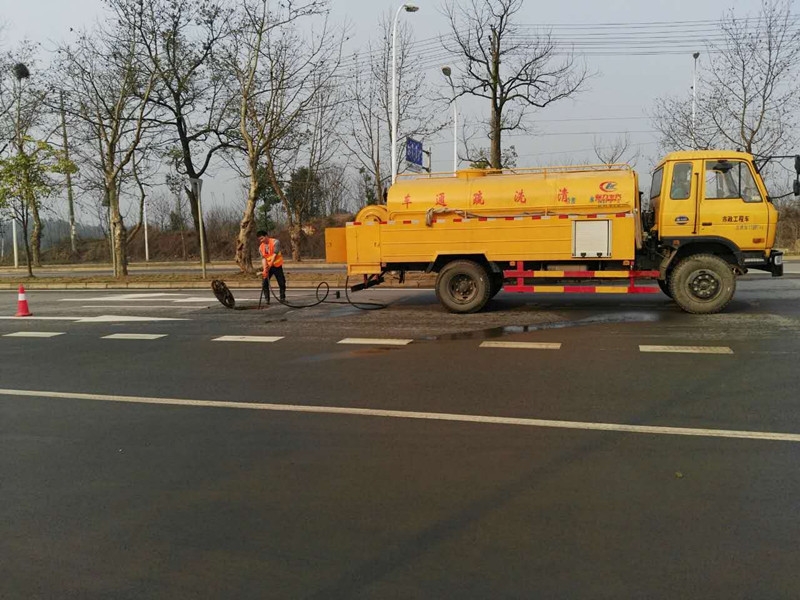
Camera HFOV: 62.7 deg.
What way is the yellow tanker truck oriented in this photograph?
to the viewer's right

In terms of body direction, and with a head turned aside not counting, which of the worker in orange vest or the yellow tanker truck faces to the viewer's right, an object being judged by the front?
the yellow tanker truck

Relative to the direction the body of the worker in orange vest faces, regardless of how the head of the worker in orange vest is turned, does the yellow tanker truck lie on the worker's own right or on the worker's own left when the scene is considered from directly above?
on the worker's own left

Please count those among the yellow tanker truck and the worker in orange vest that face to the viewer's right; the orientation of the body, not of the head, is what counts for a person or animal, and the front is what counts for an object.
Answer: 1

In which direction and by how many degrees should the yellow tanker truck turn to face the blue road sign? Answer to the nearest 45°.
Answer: approximately 135° to its left

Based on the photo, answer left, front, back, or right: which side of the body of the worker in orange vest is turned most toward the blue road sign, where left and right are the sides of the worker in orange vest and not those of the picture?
back

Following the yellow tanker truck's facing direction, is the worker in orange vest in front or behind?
behind

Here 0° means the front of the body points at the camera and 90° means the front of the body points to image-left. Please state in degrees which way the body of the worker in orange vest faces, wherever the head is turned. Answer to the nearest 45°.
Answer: approximately 45°

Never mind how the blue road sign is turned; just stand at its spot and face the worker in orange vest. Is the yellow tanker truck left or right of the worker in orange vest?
left
